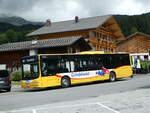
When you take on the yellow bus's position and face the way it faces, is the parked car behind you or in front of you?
in front

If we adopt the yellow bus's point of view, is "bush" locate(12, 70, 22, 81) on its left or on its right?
on its right

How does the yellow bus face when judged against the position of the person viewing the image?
facing the viewer and to the left of the viewer

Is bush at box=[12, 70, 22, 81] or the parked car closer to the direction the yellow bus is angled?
the parked car
